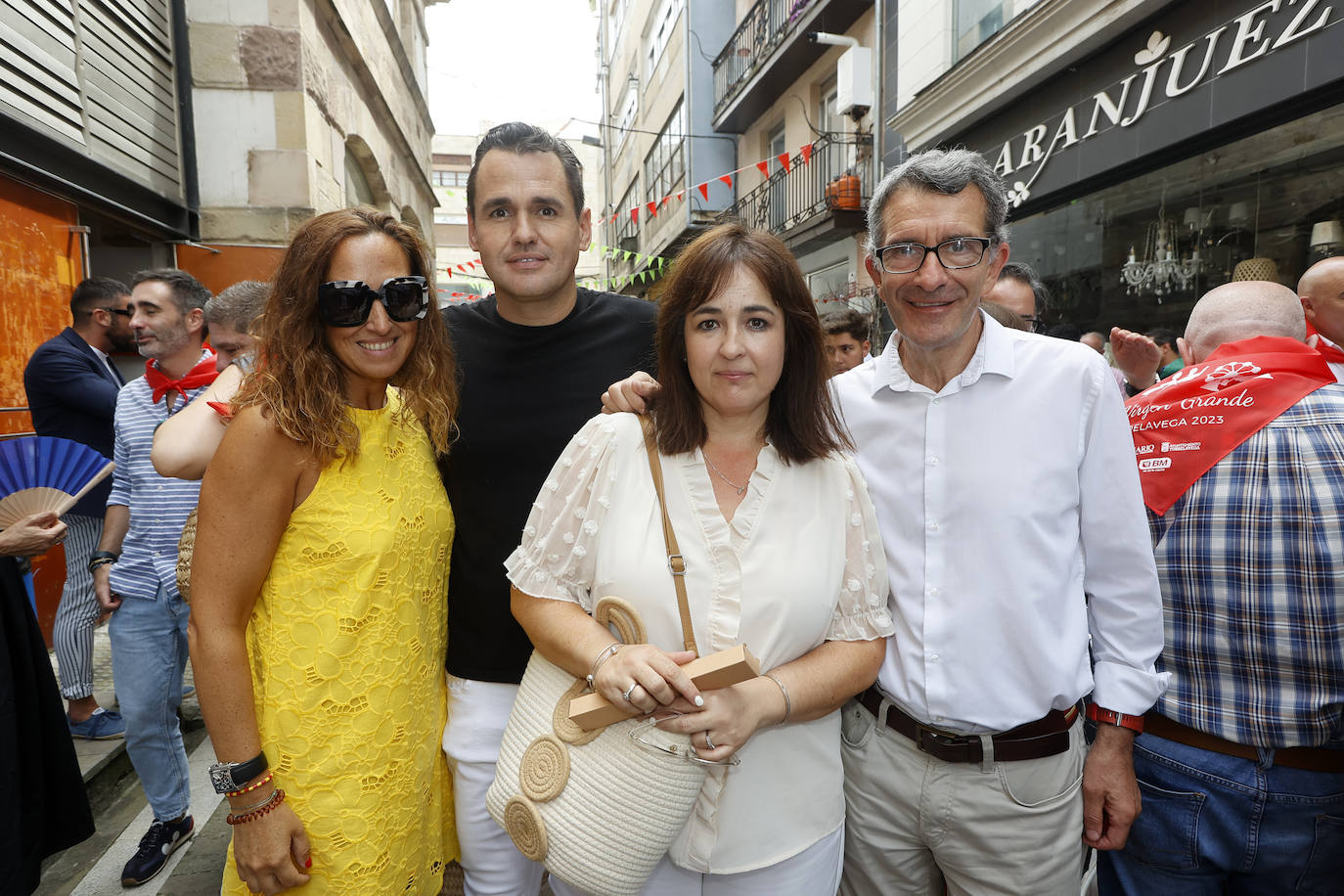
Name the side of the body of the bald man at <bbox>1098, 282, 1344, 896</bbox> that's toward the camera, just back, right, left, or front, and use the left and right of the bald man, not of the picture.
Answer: back

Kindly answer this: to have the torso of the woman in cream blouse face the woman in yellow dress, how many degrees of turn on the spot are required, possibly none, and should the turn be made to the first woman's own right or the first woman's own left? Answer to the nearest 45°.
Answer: approximately 90° to the first woman's own right

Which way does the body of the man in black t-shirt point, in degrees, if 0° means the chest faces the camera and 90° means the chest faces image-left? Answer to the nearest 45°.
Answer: approximately 0°

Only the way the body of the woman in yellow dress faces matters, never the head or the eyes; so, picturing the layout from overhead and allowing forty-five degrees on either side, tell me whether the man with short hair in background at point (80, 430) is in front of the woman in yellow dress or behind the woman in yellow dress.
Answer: behind

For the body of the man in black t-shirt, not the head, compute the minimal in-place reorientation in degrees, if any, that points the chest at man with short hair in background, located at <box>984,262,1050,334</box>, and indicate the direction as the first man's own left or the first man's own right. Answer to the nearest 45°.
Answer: approximately 135° to the first man's own left

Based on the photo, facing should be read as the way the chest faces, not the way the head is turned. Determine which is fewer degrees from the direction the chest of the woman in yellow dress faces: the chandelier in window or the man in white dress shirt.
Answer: the man in white dress shirt

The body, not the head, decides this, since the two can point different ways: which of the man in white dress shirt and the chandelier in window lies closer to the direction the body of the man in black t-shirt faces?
the man in white dress shirt

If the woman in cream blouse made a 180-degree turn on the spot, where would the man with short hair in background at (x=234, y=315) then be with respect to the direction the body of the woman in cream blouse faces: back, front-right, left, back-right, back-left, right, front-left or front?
front-left

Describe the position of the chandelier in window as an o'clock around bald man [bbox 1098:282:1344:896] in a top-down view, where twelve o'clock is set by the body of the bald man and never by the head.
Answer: The chandelier in window is roughly at 12 o'clock from the bald man.
